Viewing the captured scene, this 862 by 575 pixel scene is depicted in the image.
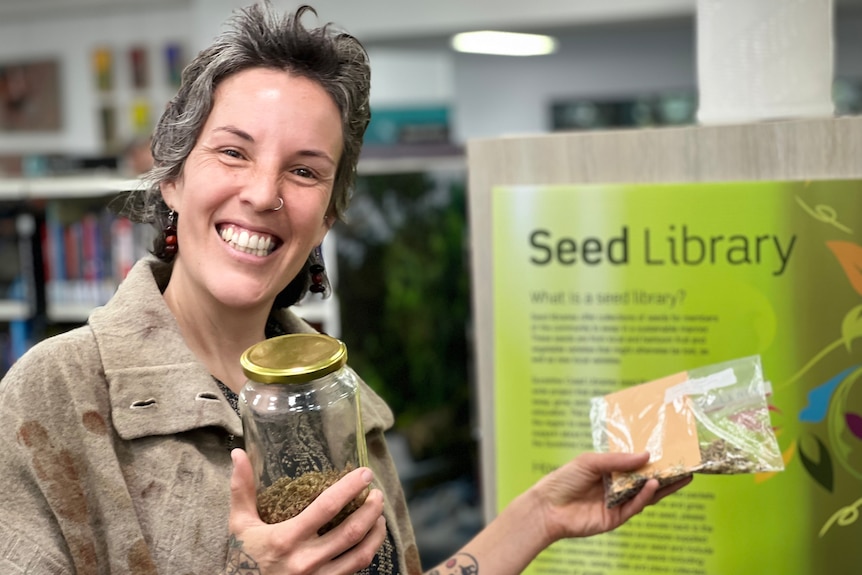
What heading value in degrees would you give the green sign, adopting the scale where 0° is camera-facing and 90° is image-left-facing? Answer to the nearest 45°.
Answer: approximately 0°

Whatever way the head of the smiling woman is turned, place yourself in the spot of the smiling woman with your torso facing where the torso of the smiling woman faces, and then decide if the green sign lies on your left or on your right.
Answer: on your left

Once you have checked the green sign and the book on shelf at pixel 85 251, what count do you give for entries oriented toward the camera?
2

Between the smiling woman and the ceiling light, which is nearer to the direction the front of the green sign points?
the smiling woman

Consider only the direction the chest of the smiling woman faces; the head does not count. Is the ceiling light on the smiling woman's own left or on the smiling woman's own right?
on the smiling woman's own left

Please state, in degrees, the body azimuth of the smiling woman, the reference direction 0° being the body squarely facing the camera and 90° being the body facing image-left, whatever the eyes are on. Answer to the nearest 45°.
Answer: approximately 315°
